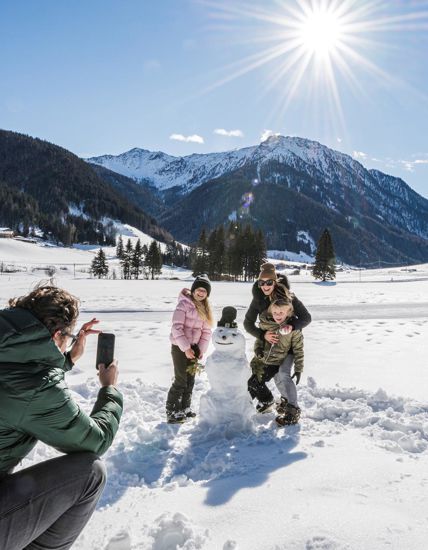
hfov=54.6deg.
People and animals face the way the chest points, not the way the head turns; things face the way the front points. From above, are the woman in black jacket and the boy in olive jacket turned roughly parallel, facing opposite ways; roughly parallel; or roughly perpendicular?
roughly parallel

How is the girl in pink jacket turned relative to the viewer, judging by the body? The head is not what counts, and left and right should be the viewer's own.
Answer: facing the viewer and to the right of the viewer

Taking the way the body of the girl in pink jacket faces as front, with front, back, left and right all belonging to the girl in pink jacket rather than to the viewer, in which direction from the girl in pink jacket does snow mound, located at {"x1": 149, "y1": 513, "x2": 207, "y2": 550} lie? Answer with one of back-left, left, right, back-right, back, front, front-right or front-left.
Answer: front-right

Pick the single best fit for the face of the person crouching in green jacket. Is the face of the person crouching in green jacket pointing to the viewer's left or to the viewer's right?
to the viewer's right

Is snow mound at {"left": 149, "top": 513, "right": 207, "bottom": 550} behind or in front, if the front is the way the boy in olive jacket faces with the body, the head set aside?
in front

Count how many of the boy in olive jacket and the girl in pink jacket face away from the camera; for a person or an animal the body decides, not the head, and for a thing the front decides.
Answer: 0

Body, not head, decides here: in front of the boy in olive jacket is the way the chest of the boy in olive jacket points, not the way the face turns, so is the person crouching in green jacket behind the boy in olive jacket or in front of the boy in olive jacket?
in front

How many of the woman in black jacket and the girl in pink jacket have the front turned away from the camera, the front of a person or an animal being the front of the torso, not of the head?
0

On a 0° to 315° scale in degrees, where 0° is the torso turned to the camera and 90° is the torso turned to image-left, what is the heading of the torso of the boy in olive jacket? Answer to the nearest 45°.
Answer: approximately 45°

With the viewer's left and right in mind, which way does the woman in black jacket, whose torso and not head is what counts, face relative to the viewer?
facing the viewer and to the left of the viewer
